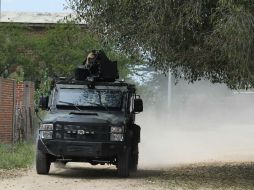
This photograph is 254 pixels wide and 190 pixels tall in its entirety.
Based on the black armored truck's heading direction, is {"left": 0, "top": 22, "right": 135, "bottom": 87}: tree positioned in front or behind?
behind

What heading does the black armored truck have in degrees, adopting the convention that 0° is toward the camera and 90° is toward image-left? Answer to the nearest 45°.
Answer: approximately 0°
